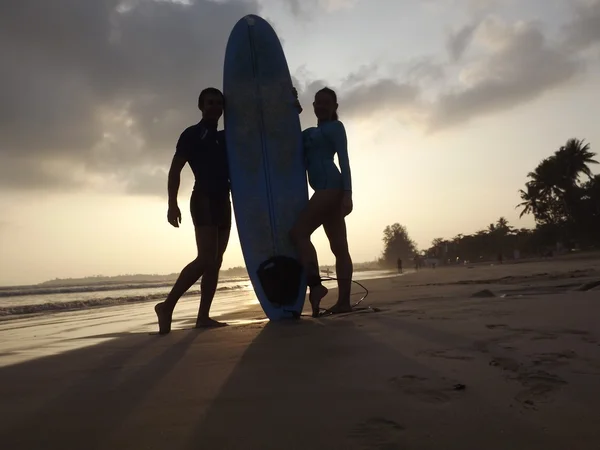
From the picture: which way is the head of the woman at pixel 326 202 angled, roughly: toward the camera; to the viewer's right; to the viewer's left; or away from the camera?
toward the camera

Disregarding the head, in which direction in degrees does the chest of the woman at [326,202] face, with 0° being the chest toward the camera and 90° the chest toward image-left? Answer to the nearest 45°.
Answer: approximately 45°

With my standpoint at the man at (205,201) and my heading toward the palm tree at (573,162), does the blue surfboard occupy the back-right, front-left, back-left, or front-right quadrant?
front-right

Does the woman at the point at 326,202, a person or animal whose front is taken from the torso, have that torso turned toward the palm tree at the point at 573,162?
no

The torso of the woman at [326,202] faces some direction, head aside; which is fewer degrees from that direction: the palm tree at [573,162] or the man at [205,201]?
the man

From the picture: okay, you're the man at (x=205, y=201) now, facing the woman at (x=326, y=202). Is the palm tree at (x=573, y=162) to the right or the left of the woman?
left

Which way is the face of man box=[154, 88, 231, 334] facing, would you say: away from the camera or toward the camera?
toward the camera

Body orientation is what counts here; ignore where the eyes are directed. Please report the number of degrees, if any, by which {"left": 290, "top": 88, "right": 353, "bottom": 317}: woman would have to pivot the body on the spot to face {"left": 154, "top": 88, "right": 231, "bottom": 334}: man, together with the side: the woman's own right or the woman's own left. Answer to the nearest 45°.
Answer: approximately 45° to the woman's own right
